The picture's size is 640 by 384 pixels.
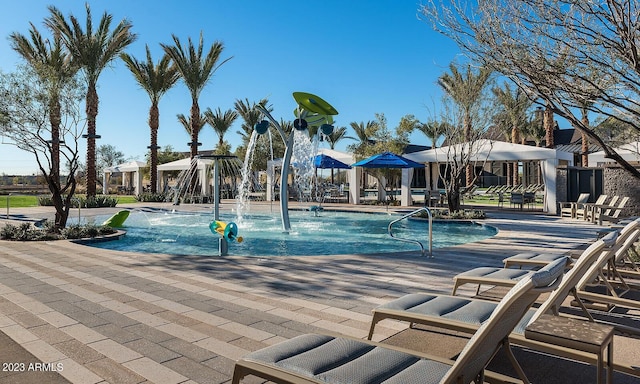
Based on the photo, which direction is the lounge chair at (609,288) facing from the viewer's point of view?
to the viewer's left

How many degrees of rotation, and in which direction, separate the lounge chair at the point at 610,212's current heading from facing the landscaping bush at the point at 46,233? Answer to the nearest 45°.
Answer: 0° — it already faces it

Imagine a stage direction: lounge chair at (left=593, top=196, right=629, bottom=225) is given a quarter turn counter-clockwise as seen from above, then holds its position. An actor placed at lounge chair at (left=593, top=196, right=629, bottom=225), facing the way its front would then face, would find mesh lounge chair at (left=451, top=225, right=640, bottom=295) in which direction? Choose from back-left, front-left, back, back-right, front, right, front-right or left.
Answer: front-right

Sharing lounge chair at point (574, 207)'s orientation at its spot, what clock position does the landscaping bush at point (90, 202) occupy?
The landscaping bush is roughly at 1 o'clock from the lounge chair.

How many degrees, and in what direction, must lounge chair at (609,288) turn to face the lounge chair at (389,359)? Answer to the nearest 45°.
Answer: approximately 90° to its left

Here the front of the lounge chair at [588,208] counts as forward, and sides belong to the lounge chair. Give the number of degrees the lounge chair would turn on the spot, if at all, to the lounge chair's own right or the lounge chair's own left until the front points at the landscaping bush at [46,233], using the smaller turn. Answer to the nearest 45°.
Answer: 0° — it already faces it

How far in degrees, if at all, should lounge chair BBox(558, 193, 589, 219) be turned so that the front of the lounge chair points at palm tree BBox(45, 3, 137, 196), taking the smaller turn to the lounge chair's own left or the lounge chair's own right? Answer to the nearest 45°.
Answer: approximately 45° to the lounge chair's own right

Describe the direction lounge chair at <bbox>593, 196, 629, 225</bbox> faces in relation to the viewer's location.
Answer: facing the viewer and to the left of the viewer

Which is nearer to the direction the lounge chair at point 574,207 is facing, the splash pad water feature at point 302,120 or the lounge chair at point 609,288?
the splash pad water feature

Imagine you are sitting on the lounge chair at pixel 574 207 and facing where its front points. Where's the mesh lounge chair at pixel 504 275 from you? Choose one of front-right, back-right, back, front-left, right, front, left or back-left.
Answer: front-left

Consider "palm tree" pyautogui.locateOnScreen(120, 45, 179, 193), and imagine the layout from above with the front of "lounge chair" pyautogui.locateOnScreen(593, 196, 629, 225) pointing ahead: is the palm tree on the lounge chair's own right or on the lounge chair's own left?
on the lounge chair's own right

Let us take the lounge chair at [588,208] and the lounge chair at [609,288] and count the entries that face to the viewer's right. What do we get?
0
